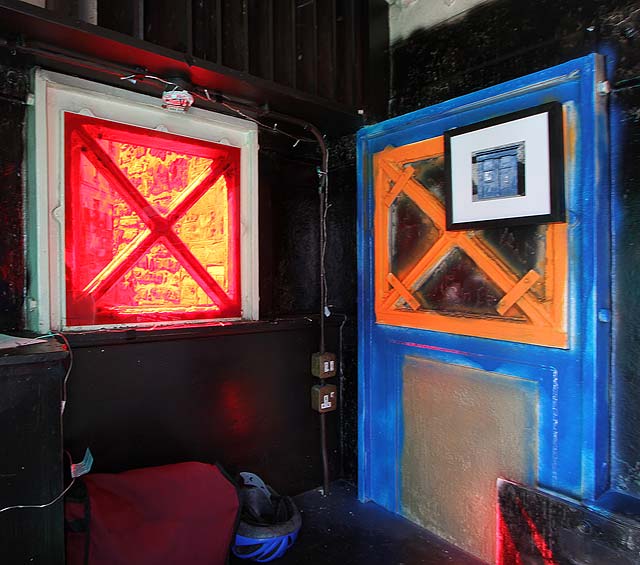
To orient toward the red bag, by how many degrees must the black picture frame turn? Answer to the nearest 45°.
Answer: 0° — it already faces it

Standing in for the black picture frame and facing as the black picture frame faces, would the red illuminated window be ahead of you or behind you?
ahead

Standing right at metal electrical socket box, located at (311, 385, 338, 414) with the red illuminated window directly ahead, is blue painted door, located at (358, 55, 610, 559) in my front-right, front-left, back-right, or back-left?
back-left

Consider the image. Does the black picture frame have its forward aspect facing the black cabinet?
yes

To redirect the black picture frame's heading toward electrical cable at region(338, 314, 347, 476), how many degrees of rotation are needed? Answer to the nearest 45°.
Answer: approximately 90° to its right

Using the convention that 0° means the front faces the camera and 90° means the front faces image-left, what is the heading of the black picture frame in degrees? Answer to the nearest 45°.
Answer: approximately 45°

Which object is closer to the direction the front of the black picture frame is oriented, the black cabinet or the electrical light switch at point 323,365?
the black cabinet

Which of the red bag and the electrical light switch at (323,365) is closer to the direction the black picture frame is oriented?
the red bag

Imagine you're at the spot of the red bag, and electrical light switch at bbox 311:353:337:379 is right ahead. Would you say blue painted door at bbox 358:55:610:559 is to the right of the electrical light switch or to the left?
right

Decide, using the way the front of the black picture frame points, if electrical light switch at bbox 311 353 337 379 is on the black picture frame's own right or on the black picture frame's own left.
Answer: on the black picture frame's own right
